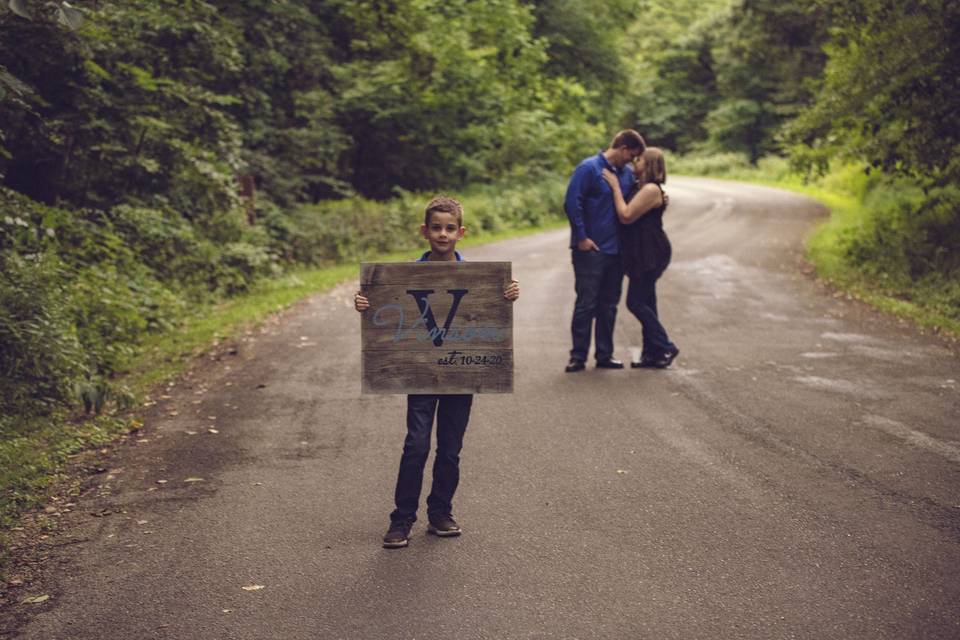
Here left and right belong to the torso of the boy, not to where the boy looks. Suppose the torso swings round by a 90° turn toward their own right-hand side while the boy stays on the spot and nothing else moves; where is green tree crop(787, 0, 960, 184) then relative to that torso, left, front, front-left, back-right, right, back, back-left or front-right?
back-right

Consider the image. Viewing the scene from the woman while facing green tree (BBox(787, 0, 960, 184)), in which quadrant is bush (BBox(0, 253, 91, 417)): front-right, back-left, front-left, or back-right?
back-left

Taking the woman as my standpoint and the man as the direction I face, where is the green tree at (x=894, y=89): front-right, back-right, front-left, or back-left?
back-right

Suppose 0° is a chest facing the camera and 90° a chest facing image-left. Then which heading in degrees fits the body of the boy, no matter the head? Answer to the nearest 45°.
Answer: approximately 0°

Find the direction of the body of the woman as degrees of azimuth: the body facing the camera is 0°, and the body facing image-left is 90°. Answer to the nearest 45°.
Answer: approximately 90°

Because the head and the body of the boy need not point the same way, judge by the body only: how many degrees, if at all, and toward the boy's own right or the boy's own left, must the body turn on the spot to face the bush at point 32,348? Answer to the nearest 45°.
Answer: approximately 135° to the boy's own right

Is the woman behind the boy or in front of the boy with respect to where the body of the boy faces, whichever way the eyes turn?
behind

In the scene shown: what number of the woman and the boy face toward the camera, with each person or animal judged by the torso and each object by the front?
1

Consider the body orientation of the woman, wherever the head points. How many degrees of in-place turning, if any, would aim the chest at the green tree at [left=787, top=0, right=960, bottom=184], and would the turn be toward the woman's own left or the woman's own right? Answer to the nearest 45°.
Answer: approximately 135° to the woman's own right

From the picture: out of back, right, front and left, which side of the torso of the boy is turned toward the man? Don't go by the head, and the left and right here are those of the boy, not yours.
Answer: back

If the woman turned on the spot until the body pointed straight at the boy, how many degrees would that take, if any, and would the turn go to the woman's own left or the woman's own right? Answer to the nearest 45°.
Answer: approximately 90° to the woman's own left

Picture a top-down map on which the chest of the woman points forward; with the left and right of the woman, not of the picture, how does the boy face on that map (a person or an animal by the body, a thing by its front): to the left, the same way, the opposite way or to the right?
to the left
